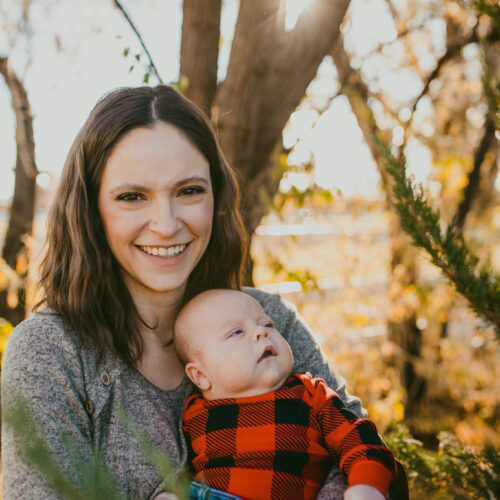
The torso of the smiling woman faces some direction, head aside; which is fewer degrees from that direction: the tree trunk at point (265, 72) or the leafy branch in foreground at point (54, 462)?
the leafy branch in foreground

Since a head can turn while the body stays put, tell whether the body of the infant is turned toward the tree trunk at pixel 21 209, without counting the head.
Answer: no

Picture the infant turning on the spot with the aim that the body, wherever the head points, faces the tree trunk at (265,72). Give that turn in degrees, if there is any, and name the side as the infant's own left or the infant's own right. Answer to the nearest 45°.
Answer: approximately 180°

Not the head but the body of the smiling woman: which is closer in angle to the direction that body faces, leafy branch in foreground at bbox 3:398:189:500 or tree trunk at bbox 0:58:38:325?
the leafy branch in foreground

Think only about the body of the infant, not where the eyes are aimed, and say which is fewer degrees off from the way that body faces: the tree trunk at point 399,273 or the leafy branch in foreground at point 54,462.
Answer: the leafy branch in foreground

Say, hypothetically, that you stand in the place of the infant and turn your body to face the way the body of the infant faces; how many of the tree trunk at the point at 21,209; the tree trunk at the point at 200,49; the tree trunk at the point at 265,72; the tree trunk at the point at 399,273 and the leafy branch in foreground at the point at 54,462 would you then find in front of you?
1

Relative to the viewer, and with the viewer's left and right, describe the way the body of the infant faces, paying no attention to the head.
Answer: facing the viewer

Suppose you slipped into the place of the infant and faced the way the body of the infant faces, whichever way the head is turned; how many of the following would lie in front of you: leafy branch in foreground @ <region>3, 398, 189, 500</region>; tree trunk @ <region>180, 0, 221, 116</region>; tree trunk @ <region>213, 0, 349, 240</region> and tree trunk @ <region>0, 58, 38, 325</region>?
1

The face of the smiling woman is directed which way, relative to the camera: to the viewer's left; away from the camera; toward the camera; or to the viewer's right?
toward the camera

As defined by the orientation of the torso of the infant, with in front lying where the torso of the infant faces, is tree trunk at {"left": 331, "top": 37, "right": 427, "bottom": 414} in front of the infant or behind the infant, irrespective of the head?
behind

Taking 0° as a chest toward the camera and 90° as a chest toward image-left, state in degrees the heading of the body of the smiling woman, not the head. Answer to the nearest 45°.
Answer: approximately 0°

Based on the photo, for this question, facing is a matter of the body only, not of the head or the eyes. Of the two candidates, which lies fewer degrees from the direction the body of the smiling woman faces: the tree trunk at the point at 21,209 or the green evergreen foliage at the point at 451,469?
the green evergreen foliage

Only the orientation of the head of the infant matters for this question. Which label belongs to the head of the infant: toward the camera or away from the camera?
toward the camera

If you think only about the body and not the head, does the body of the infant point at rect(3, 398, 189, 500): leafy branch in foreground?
yes

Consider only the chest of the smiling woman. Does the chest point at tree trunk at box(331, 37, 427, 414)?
no

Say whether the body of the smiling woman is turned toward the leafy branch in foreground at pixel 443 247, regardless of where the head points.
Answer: no
